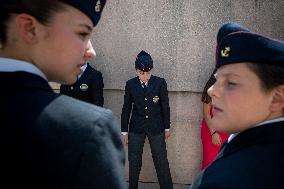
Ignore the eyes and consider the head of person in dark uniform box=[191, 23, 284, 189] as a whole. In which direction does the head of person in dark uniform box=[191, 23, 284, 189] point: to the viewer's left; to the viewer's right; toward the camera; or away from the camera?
to the viewer's left

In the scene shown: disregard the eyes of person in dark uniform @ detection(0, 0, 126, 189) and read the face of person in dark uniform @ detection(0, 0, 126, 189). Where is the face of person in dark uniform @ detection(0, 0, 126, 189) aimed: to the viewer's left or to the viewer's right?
to the viewer's right

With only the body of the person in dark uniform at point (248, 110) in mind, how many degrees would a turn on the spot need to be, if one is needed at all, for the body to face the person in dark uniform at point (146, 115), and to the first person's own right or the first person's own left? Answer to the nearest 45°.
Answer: approximately 90° to the first person's own right

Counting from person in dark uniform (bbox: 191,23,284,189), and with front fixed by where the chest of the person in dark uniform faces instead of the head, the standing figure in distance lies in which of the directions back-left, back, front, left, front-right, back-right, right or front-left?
right

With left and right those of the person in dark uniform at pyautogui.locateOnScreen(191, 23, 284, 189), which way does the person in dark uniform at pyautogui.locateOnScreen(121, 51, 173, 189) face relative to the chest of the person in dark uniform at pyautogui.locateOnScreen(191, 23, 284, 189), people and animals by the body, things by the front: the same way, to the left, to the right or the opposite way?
to the left

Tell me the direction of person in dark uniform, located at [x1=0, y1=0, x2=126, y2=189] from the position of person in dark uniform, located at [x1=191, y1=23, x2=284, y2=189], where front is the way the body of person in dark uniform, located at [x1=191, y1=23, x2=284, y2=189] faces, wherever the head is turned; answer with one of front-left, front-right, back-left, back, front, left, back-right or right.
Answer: front-left

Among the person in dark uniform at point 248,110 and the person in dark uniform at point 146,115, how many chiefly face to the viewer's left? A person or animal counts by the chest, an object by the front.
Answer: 1

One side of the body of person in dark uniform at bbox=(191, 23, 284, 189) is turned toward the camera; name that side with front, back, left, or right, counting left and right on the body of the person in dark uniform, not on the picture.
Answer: left

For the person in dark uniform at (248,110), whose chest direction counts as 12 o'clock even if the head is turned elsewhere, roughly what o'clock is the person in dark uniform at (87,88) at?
the person in dark uniform at (87,88) is roughly at 2 o'clock from the person in dark uniform at (248,110).

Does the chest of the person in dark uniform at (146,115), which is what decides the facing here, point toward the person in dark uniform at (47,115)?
yes
